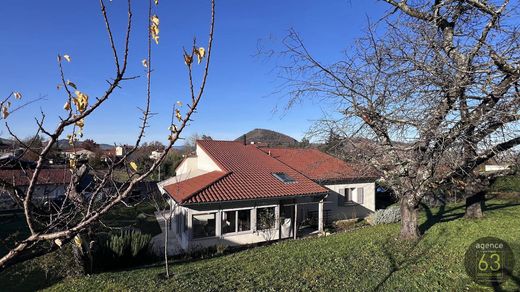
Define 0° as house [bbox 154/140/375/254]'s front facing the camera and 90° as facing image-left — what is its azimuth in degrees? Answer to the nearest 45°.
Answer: approximately 0°

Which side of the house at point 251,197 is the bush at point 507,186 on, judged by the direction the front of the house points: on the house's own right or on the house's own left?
on the house's own left

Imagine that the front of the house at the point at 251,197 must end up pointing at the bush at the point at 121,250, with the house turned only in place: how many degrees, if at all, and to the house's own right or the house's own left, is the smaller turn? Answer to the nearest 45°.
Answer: approximately 45° to the house's own right
